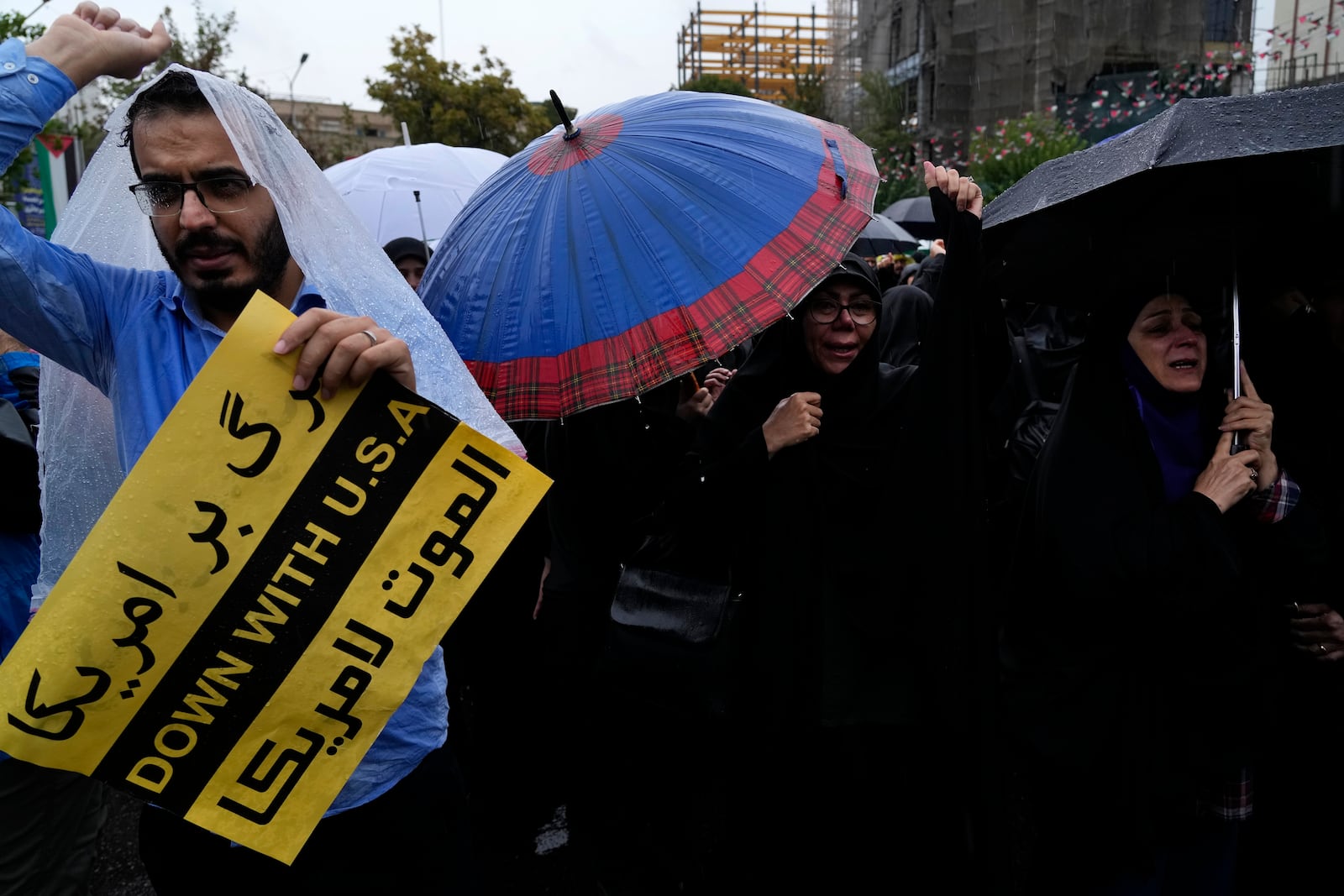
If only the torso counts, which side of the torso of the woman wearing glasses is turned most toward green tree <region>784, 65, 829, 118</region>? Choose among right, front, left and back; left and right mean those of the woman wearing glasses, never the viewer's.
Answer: back

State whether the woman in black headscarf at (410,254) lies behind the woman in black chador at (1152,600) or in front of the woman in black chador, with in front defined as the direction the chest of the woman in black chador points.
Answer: behind

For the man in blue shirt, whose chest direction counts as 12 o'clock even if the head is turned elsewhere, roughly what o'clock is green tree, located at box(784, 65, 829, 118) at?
The green tree is roughly at 7 o'clock from the man in blue shirt.

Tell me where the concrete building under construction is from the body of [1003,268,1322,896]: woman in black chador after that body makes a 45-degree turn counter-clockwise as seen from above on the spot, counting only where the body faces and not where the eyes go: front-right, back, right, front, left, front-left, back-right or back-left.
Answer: left

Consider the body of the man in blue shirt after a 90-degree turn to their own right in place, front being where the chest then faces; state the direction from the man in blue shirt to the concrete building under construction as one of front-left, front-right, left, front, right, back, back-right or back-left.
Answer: back-right

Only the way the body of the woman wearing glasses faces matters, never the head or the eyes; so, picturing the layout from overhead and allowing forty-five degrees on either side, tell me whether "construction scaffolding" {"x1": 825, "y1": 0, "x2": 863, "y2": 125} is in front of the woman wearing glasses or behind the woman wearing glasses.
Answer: behind

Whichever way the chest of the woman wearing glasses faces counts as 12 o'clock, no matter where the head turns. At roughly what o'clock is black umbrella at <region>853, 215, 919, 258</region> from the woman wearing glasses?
The black umbrella is roughly at 6 o'clock from the woman wearing glasses.

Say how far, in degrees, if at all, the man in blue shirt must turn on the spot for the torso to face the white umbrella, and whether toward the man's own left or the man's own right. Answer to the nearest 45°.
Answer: approximately 180°

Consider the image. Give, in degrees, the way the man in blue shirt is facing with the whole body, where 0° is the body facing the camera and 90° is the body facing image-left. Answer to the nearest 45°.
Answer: approximately 0°

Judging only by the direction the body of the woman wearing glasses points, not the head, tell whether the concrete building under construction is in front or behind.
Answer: behind
